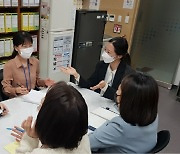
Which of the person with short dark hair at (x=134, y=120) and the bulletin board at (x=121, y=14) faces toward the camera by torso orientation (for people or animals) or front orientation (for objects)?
the bulletin board

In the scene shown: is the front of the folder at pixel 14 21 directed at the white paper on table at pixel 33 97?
yes

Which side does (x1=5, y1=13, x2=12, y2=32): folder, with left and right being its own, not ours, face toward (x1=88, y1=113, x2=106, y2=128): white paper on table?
front

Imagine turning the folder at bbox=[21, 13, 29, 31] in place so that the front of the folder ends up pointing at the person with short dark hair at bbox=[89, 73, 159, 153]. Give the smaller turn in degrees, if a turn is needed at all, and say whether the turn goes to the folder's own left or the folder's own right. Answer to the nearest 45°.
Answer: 0° — it already faces them

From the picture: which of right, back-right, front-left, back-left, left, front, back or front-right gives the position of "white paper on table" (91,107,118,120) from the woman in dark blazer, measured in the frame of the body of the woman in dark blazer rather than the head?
front-left

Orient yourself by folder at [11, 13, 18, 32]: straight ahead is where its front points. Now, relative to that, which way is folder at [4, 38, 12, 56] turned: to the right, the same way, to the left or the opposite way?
the same way

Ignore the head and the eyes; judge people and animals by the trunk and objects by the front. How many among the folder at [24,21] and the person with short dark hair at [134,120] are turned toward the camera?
1

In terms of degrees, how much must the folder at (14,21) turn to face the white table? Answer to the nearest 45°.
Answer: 0° — it already faces it

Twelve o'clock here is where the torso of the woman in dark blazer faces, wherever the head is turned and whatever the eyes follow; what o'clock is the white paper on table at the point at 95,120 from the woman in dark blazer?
The white paper on table is roughly at 11 o'clock from the woman in dark blazer.

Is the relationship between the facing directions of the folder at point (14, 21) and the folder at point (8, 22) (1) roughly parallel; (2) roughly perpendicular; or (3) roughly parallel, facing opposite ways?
roughly parallel

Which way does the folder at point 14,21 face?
toward the camera

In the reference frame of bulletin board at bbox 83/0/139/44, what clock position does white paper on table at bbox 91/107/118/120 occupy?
The white paper on table is roughly at 12 o'clock from the bulletin board.

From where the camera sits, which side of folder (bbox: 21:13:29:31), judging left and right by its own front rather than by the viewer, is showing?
front

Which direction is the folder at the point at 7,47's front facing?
toward the camera

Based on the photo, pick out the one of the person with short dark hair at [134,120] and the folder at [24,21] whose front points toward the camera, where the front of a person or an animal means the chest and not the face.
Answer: the folder

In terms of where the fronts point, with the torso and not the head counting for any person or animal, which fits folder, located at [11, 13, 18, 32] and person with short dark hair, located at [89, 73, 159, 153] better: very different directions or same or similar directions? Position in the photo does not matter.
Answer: very different directions

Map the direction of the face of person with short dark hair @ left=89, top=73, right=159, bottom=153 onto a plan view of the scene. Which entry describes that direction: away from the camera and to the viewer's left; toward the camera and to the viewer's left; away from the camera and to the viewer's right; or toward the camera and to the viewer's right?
away from the camera and to the viewer's left

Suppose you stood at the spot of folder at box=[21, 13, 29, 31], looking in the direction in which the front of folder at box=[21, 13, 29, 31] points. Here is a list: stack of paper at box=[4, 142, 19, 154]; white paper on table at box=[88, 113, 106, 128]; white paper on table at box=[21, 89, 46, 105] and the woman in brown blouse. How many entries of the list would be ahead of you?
4
